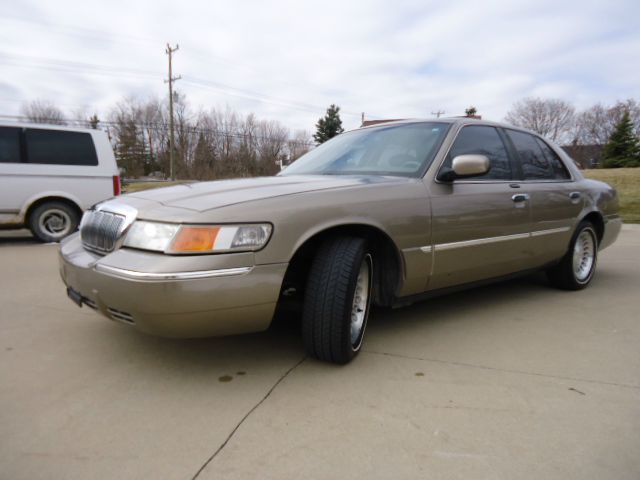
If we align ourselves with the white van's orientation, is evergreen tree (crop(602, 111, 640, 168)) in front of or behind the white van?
behind

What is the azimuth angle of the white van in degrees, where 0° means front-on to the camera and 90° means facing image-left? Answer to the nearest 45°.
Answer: approximately 90°

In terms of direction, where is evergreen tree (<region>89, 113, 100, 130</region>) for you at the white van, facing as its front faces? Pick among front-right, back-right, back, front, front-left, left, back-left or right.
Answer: right

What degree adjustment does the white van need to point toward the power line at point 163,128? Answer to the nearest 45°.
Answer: approximately 90° to its right

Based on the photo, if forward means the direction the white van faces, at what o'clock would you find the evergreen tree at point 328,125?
The evergreen tree is roughly at 4 o'clock from the white van.
